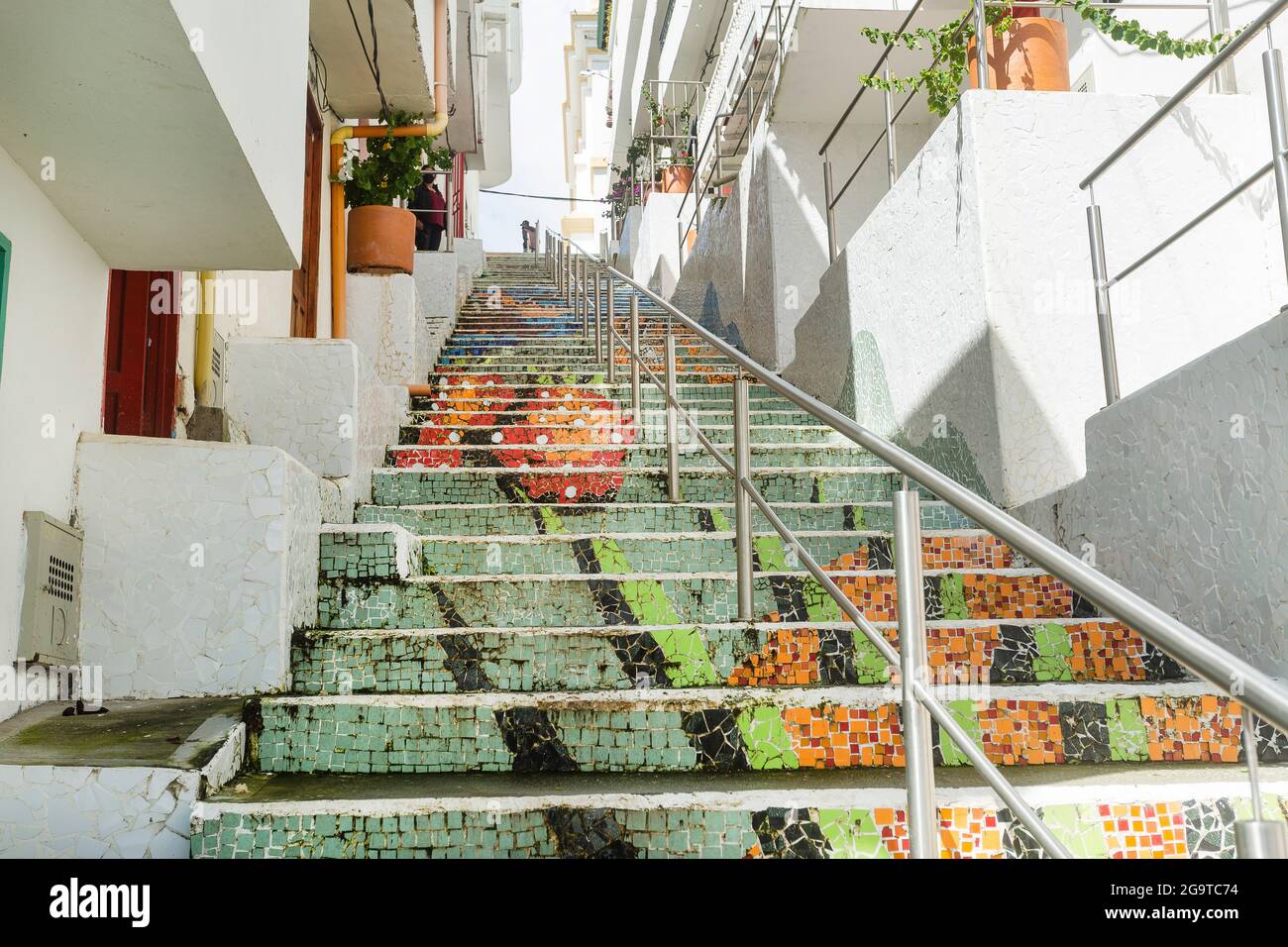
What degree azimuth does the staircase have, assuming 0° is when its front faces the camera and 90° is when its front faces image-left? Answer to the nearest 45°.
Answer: approximately 0°

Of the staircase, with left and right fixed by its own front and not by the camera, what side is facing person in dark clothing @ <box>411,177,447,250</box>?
back

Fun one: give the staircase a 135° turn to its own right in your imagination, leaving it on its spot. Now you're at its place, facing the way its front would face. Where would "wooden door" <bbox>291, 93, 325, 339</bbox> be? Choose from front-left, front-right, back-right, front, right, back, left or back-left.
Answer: front

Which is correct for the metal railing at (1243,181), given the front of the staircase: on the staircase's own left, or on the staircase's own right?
on the staircase's own left

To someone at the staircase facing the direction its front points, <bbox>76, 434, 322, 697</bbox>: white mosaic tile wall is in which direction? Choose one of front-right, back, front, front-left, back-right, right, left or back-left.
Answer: right

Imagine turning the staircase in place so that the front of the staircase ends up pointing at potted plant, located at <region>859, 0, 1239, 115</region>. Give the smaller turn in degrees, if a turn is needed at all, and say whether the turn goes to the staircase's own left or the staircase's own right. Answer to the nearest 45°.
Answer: approximately 135° to the staircase's own left

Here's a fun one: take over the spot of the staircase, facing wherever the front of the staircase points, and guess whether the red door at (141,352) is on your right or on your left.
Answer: on your right

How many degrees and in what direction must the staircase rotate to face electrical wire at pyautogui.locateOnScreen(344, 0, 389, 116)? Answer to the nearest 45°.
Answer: approximately 135° to its right
